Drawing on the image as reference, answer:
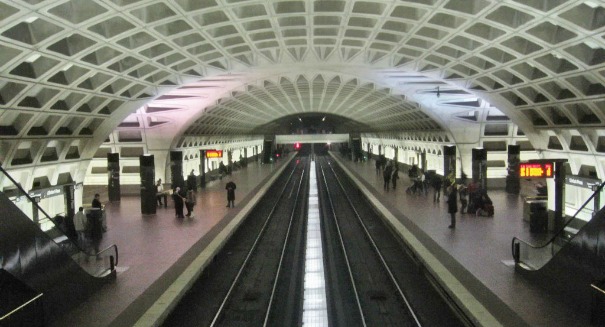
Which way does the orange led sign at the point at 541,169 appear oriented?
toward the camera

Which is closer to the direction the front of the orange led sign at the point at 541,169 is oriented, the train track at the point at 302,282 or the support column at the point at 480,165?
the train track

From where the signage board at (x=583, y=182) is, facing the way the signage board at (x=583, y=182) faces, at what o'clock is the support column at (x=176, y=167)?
The support column is roughly at 3 o'clock from the signage board.

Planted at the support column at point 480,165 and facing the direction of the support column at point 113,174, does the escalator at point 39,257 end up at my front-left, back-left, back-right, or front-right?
front-left

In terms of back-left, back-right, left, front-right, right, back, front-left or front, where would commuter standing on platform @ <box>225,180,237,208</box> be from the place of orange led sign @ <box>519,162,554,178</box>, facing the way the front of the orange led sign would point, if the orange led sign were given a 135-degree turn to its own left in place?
back-left

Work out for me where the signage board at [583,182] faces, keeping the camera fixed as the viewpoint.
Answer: facing the viewer

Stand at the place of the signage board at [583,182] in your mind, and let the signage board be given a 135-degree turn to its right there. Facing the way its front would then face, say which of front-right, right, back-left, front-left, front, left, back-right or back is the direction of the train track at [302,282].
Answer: left

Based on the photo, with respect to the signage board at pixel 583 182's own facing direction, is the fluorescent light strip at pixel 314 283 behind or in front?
in front

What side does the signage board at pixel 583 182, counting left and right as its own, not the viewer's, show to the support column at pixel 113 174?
right

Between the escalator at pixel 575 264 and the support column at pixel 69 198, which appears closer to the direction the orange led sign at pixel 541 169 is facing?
the escalator

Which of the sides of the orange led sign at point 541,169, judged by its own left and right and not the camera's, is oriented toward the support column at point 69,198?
right
